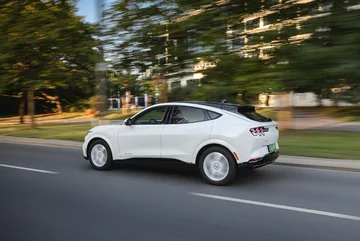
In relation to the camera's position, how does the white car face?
facing away from the viewer and to the left of the viewer

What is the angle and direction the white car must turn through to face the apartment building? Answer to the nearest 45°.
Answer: approximately 45° to its right

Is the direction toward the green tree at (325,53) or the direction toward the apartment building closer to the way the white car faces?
the apartment building

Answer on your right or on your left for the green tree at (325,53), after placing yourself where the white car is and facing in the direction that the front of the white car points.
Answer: on your right
